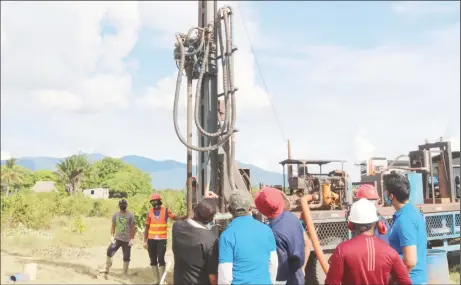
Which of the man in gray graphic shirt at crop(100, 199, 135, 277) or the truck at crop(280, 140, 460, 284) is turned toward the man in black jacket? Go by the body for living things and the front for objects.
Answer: the man in gray graphic shirt

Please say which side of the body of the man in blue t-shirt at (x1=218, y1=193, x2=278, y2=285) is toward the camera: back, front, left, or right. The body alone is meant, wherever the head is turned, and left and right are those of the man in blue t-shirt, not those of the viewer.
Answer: back

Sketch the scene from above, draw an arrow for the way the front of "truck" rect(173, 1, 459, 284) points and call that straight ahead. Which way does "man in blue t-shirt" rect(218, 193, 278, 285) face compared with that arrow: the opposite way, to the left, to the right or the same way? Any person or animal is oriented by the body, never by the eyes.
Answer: to the left

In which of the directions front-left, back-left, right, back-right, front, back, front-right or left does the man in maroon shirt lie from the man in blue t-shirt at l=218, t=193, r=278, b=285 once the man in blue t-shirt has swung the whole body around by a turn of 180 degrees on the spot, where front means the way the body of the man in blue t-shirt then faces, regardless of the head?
front-left

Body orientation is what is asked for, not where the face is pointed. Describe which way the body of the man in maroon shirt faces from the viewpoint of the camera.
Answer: away from the camera

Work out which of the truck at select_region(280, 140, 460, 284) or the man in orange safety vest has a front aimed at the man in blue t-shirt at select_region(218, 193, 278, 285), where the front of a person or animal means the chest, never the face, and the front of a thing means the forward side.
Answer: the man in orange safety vest

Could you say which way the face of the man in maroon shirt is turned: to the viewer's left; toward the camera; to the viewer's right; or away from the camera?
away from the camera

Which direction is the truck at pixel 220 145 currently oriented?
to the viewer's right

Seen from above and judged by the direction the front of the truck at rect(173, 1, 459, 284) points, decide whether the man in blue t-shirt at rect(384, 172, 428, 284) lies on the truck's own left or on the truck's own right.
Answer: on the truck's own right

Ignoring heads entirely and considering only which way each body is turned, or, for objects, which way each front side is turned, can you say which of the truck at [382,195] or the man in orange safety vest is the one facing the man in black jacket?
the man in orange safety vest
